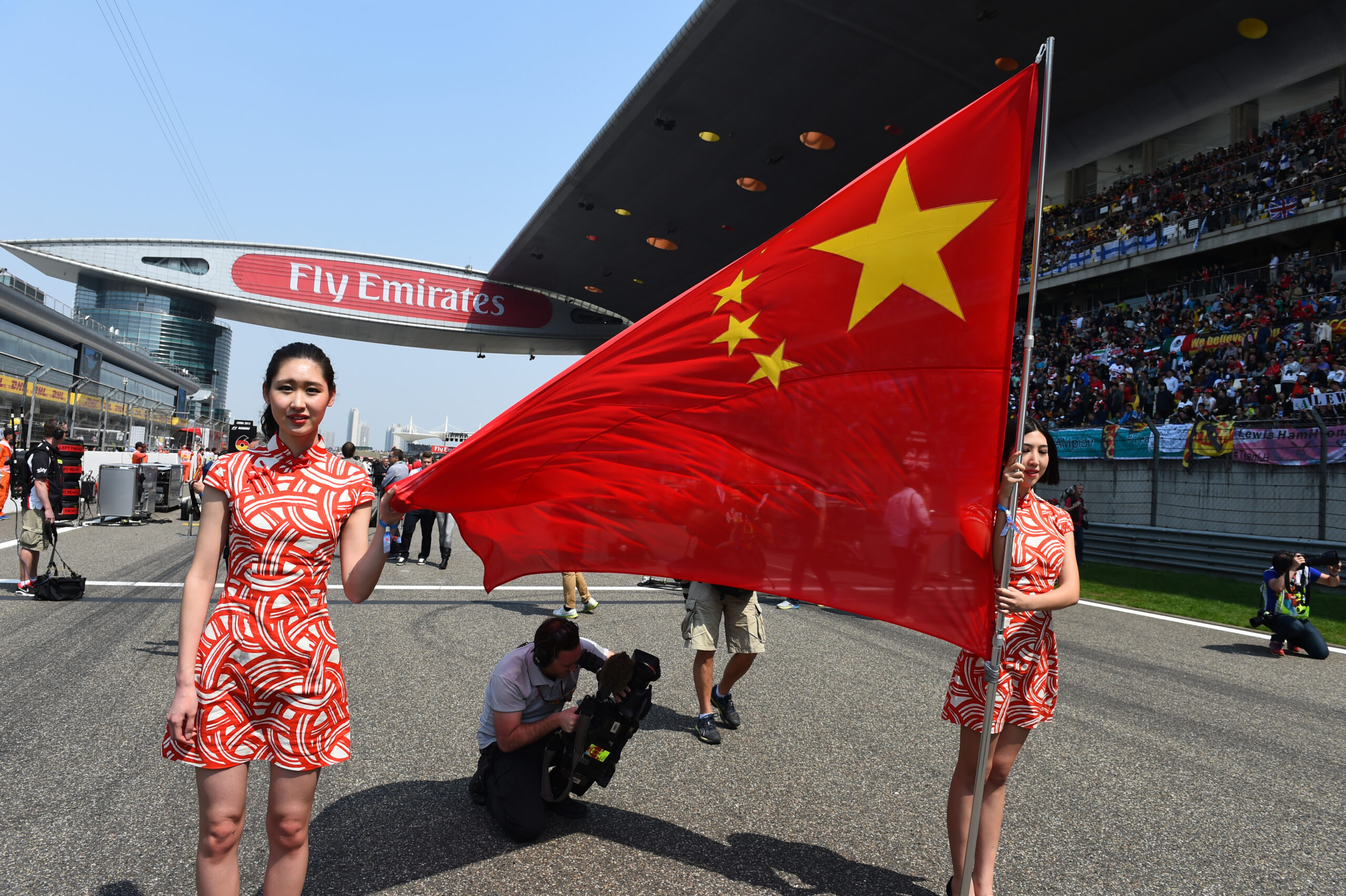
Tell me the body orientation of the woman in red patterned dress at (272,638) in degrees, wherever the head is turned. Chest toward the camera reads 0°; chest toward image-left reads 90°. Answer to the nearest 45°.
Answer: approximately 0°

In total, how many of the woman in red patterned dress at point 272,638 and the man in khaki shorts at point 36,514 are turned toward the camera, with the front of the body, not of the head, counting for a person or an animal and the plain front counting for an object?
1

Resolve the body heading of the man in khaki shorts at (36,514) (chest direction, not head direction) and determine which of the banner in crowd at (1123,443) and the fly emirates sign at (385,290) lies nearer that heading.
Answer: the banner in crowd

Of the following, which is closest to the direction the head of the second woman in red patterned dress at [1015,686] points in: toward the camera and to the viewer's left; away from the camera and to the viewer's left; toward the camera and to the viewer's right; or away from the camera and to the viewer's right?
toward the camera and to the viewer's left

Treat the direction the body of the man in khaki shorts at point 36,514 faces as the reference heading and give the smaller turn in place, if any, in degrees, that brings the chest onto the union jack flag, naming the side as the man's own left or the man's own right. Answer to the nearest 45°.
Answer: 0° — they already face it

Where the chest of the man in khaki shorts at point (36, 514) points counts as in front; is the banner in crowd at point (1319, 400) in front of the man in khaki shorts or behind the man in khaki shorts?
in front

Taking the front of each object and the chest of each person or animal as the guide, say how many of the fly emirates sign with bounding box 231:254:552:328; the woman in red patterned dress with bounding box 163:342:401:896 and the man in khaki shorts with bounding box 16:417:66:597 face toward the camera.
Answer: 2

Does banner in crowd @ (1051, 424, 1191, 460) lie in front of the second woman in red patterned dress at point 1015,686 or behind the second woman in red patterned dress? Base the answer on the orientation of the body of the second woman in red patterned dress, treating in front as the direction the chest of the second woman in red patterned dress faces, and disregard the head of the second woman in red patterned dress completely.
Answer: behind

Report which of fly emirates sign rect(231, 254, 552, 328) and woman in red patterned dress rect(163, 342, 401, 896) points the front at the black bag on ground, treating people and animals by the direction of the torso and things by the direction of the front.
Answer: the fly emirates sign

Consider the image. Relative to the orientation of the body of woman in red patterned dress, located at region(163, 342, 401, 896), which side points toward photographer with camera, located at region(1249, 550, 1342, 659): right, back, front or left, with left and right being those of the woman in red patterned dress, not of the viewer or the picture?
left

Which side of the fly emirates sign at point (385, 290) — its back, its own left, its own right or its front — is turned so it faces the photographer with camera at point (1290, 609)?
front
